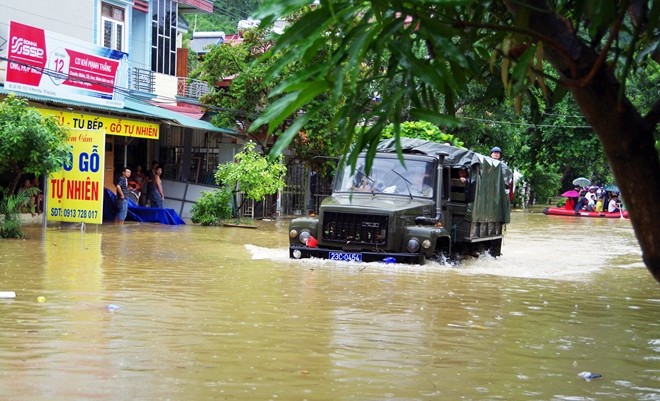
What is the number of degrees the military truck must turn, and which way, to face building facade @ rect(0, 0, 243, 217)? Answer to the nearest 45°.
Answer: approximately 90° to its right

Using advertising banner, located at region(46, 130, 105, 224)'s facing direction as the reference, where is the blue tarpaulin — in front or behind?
behind

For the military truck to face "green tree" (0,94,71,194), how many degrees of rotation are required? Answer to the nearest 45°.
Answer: approximately 45° to its right

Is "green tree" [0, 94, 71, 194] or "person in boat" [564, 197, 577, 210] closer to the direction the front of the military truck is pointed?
the green tree

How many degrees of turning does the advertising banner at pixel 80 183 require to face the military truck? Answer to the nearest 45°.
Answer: approximately 45° to its left

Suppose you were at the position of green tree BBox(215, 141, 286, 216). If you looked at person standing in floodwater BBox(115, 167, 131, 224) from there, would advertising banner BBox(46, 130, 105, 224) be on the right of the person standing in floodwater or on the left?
left

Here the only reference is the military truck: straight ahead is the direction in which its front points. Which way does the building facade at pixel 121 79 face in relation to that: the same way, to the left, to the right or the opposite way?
to the left

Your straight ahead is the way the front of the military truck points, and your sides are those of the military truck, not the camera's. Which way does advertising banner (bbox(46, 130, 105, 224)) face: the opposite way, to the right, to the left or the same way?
the same way

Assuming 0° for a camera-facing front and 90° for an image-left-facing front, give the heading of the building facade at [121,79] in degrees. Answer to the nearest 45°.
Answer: approximately 315°

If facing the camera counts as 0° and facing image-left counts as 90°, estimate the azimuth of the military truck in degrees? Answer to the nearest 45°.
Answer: approximately 45°

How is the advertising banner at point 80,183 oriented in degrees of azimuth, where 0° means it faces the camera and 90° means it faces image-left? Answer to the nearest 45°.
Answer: approximately 0°
